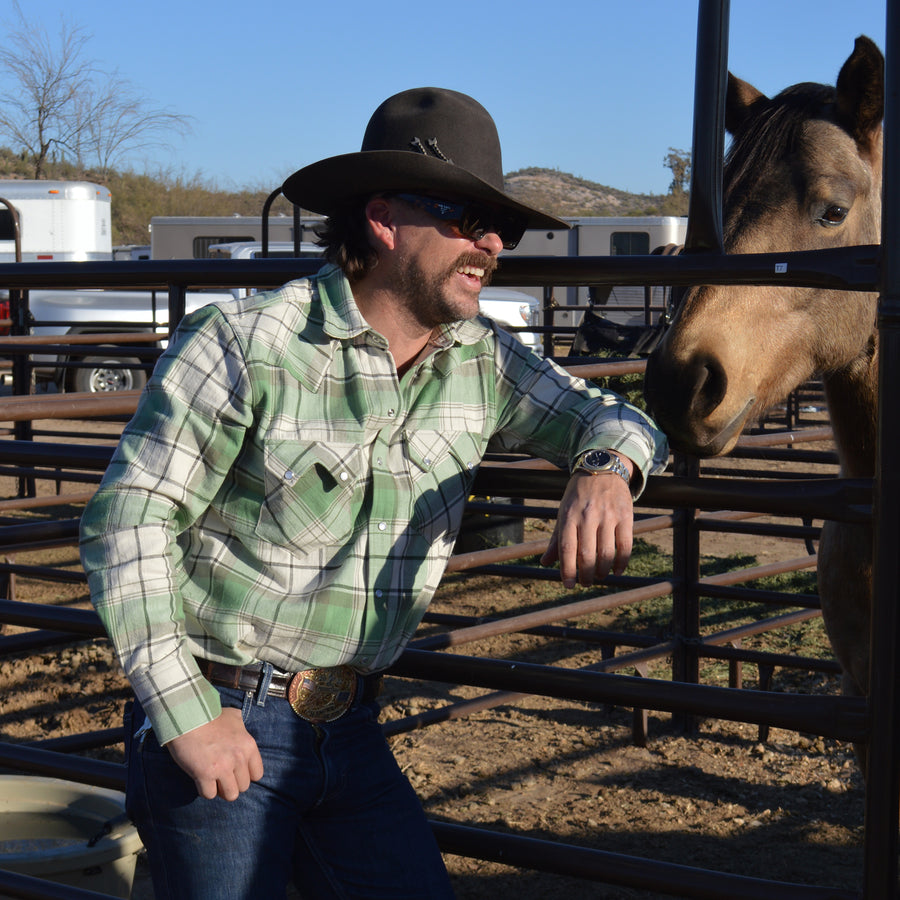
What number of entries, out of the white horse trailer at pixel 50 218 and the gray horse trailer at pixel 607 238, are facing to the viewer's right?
2

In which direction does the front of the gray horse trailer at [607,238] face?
to the viewer's right

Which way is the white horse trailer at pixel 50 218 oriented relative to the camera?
to the viewer's right

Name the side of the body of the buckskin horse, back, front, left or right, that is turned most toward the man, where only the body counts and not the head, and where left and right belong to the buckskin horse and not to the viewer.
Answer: front

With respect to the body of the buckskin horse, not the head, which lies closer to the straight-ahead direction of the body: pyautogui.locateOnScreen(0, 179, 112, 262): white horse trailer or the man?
the man

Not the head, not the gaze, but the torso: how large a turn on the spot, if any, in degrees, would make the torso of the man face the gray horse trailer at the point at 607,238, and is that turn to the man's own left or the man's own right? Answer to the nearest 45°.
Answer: approximately 135° to the man's own left

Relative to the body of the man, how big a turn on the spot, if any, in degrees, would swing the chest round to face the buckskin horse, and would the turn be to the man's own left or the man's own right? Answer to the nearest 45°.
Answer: approximately 90° to the man's own left

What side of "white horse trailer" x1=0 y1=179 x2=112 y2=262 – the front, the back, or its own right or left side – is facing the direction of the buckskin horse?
right

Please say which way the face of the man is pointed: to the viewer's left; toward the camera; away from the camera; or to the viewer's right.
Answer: to the viewer's right

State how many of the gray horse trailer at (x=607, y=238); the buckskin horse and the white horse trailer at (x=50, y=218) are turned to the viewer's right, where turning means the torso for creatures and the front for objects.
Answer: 2
